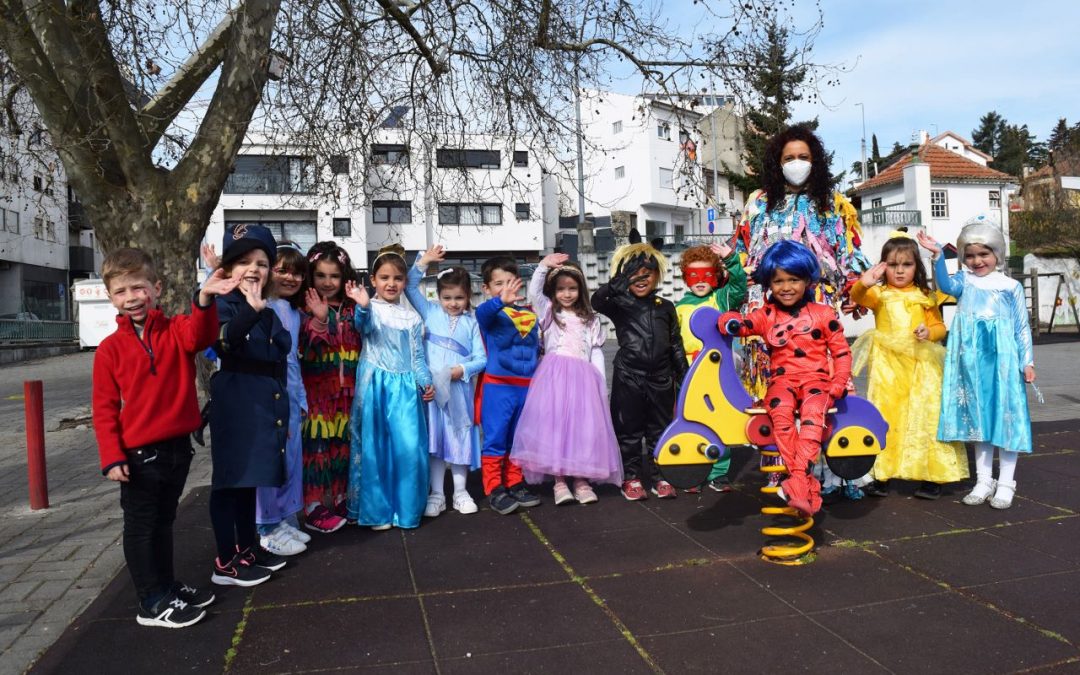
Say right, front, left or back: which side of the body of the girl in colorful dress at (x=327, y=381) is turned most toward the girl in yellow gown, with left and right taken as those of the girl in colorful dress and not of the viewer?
left

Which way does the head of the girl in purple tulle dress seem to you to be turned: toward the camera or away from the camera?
toward the camera

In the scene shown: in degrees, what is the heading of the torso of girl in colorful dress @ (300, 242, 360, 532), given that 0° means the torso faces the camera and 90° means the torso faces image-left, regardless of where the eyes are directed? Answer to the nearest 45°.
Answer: approximately 0°

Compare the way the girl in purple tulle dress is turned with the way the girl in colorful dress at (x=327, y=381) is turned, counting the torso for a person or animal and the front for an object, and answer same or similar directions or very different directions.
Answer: same or similar directions

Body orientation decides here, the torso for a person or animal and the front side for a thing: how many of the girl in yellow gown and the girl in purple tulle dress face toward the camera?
2

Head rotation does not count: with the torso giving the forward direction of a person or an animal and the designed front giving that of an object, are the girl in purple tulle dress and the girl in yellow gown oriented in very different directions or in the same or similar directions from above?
same or similar directions

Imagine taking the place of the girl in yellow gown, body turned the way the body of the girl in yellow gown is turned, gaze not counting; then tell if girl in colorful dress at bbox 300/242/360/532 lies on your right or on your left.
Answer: on your right

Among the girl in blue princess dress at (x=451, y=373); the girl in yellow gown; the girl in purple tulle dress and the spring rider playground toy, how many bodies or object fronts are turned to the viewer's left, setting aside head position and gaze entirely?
1

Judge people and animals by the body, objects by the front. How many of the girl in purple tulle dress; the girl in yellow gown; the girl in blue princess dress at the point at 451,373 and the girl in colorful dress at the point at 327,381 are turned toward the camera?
4

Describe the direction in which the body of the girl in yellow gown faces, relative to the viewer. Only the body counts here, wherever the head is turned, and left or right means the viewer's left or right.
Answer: facing the viewer

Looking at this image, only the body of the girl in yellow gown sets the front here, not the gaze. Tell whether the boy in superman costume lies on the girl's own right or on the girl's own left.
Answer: on the girl's own right

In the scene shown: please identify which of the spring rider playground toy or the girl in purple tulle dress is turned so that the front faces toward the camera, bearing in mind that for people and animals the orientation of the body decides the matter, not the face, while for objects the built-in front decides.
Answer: the girl in purple tulle dress

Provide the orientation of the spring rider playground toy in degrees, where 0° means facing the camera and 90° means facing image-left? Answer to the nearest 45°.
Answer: approximately 90°

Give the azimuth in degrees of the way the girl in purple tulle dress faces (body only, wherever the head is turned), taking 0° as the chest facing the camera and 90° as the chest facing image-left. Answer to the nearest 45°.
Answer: approximately 0°
